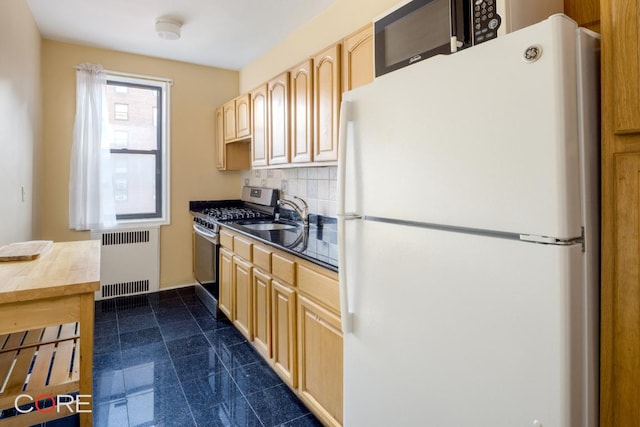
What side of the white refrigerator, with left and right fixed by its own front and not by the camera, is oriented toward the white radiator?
right

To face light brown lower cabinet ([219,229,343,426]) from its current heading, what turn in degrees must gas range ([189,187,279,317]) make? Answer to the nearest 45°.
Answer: approximately 45° to its left

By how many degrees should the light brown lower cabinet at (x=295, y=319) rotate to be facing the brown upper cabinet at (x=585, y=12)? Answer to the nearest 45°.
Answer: approximately 90° to its left

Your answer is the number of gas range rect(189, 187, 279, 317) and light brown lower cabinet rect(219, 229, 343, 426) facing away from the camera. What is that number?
0

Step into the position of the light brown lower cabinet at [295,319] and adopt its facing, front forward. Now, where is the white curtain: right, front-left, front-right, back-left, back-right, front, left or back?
right

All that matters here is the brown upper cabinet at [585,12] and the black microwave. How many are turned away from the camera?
0

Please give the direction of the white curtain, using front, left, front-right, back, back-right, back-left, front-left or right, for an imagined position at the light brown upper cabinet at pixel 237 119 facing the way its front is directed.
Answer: front-right

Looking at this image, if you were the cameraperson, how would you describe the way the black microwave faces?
facing the viewer and to the left of the viewer

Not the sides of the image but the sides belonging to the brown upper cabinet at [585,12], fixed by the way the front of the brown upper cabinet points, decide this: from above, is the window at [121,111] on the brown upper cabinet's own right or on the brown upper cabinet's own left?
on the brown upper cabinet's own right

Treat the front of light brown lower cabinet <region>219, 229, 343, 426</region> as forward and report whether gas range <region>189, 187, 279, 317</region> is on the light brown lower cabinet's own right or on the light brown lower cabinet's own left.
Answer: on the light brown lower cabinet's own right
